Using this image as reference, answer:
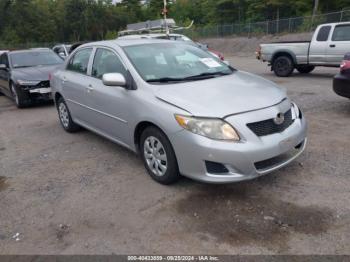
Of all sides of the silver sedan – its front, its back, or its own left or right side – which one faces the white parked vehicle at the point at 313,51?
left

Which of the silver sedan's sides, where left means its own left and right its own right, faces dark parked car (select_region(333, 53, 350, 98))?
left

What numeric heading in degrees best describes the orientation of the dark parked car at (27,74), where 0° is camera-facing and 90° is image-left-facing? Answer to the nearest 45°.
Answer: approximately 315°

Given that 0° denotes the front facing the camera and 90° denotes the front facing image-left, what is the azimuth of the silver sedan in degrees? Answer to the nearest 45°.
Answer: approximately 315°

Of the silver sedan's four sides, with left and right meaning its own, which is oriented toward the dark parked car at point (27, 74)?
back
